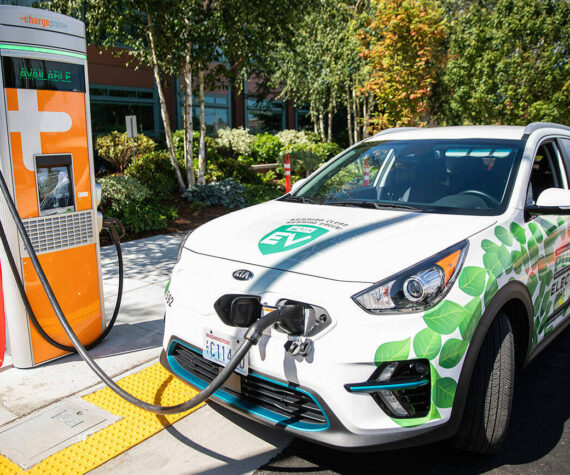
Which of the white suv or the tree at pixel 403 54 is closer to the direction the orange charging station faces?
the white suv

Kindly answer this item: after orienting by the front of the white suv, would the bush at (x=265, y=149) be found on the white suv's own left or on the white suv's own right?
on the white suv's own right

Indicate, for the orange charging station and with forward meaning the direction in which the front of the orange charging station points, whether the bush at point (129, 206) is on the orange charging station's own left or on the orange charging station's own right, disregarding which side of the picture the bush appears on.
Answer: on the orange charging station's own left

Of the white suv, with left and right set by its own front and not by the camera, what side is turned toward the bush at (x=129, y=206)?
right

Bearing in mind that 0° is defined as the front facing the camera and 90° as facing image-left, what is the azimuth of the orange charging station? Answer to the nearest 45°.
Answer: approximately 315°

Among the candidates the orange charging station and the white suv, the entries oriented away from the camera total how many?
0

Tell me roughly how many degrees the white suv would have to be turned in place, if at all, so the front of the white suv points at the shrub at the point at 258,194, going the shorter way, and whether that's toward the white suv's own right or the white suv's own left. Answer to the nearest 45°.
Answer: approximately 135° to the white suv's own right

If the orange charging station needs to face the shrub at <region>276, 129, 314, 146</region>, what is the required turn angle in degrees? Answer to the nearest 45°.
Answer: approximately 90° to its left

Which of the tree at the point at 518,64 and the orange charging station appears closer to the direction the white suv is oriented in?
the orange charging station
